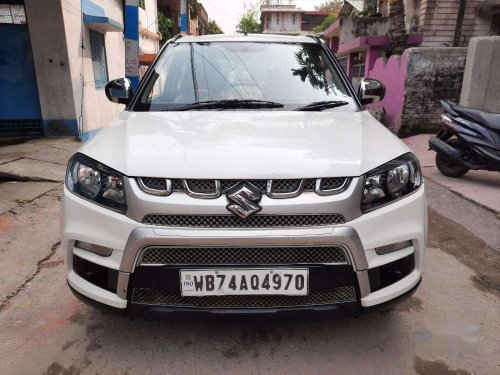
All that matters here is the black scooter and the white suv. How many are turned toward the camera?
1

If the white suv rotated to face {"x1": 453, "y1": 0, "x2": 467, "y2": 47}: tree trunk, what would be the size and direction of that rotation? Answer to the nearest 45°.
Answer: approximately 135° to its left

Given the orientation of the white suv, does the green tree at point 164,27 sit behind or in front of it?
behind

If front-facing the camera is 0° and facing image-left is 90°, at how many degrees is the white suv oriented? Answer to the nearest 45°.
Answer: approximately 0°

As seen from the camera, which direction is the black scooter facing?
to the viewer's right

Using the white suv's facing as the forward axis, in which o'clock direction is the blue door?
The blue door is roughly at 5 o'clock from the white suv.

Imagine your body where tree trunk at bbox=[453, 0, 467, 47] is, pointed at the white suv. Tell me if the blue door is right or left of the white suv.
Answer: right

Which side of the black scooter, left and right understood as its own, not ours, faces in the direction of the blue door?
back

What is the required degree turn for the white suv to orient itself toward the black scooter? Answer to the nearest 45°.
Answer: approximately 135° to its left
